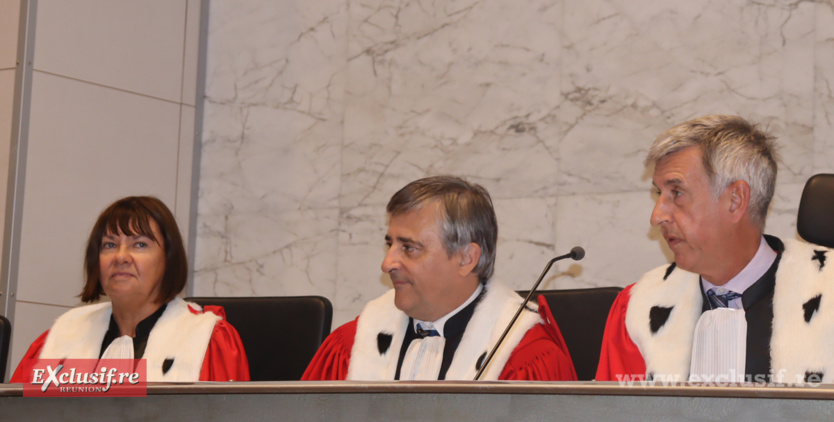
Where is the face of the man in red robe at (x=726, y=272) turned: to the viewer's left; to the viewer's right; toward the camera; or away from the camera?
to the viewer's left

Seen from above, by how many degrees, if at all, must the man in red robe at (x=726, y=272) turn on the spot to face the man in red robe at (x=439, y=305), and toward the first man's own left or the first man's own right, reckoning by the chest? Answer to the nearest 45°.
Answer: approximately 45° to the first man's own right

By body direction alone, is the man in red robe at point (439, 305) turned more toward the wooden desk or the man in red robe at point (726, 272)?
the wooden desk

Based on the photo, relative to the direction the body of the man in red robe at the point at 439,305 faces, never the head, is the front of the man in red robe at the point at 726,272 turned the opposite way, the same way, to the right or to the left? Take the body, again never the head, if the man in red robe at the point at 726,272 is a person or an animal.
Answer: the same way

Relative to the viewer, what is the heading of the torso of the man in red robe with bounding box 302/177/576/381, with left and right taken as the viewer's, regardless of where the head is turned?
facing the viewer and to the left of the viewer

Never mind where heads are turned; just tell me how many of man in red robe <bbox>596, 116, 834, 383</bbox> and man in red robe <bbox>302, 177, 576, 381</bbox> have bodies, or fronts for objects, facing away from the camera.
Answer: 0
